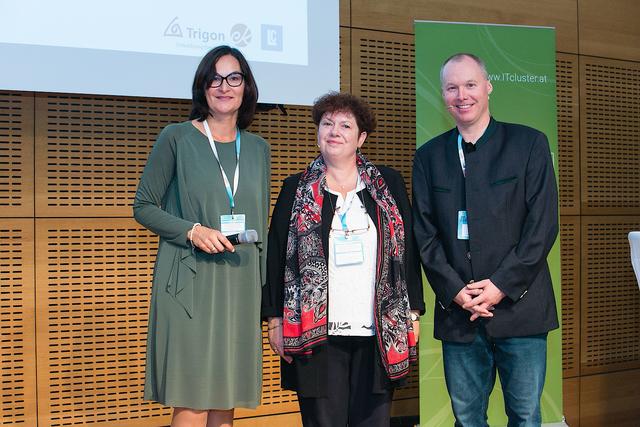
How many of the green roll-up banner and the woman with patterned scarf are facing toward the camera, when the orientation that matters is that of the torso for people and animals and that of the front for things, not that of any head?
2

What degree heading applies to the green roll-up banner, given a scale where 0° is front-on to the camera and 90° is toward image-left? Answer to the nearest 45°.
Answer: approximately 0°

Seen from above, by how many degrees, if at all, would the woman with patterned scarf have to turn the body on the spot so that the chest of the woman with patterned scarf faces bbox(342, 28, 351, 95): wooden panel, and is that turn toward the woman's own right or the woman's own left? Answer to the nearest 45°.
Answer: approximately 180°

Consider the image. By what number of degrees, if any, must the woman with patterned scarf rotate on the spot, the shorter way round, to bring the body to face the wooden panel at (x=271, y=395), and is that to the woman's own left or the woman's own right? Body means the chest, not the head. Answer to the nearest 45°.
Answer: approximately 180°

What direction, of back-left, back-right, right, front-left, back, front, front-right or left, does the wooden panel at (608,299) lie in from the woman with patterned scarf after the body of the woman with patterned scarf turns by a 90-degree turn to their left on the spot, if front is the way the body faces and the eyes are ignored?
front-left

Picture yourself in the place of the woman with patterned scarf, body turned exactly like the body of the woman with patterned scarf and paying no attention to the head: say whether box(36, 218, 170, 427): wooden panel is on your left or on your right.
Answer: on your right

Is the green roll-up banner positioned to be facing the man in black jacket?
yes

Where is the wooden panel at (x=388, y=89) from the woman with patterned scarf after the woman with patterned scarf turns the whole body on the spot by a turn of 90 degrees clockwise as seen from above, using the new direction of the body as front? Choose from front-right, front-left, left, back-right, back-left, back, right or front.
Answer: right

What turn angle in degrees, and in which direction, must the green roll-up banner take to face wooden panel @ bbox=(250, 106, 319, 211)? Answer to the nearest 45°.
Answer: approximately 90° to its right
